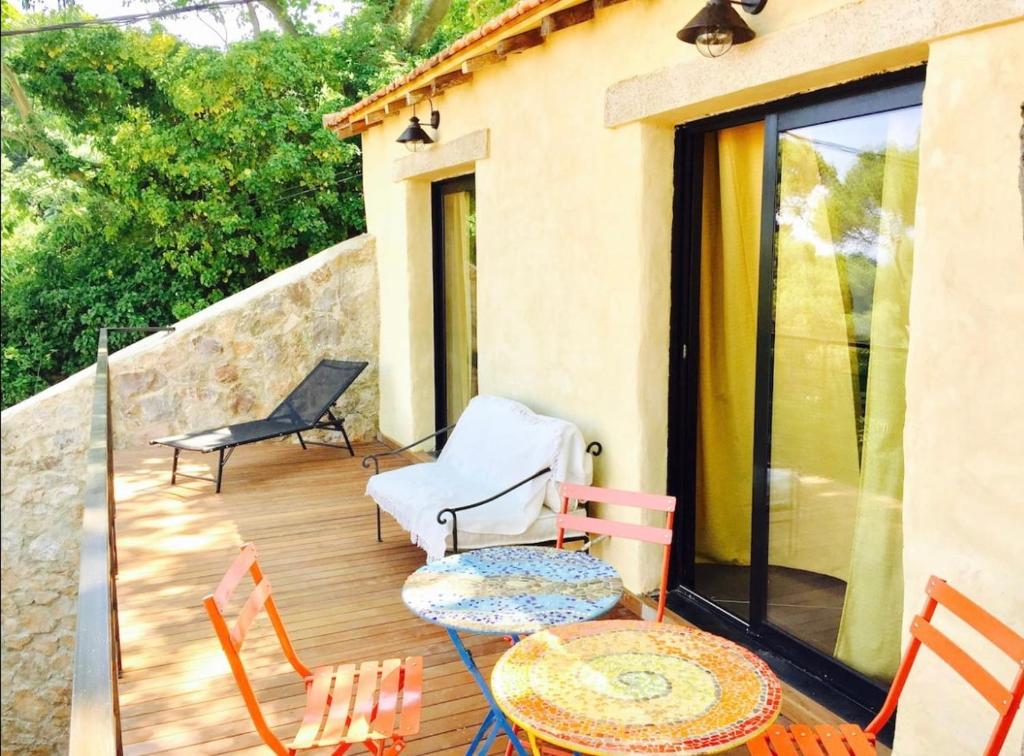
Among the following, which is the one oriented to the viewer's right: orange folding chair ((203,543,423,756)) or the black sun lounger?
the orange folding chair

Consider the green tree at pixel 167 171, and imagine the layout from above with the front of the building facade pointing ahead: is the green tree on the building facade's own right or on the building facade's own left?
on the building facade's own right

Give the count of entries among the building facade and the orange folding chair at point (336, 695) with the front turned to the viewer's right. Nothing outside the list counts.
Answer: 1

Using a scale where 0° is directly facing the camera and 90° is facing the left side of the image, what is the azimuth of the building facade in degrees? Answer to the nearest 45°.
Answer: approximately 45°

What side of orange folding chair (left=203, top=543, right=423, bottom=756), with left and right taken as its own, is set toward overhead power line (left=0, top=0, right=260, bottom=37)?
left

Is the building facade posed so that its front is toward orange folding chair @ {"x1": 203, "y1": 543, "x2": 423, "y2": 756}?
yes

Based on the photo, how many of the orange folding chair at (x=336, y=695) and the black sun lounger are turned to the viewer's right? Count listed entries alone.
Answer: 1

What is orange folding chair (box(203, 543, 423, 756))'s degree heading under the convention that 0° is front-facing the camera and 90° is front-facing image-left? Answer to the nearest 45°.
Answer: approximately 270°

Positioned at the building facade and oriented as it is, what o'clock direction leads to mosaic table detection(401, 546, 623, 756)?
The mosaic table is roughly at 12 o'clock from the building facade.

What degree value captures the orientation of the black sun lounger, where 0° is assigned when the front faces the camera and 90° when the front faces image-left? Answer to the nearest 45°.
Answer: approximately 45°

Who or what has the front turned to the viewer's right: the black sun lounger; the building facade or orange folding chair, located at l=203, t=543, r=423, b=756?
the orange folding chair

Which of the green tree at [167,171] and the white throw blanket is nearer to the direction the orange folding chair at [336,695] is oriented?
the white throw blanket
